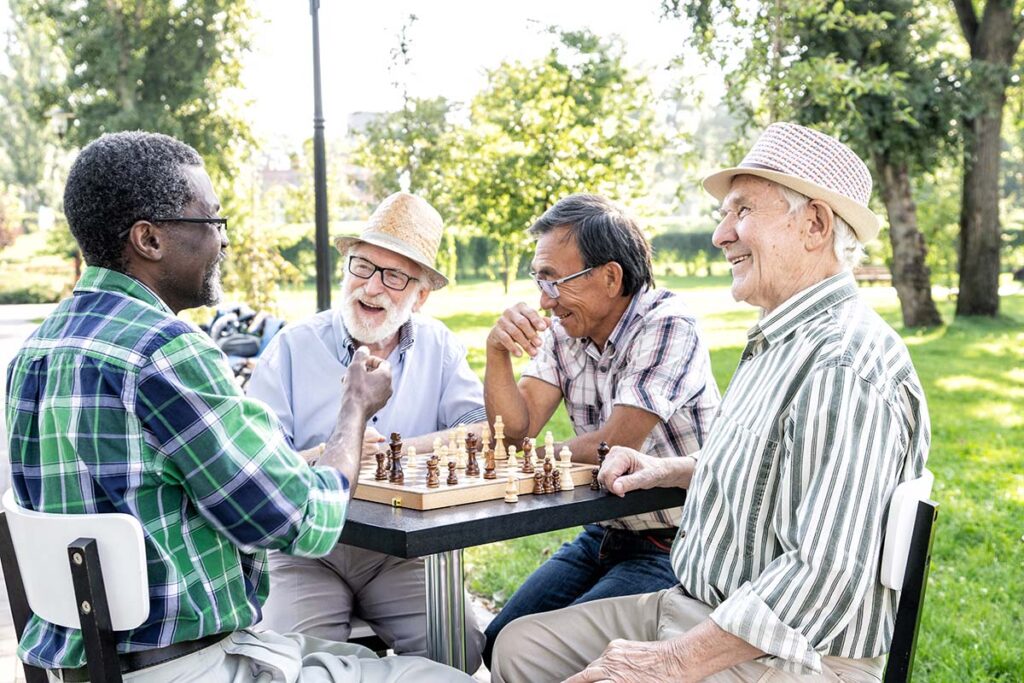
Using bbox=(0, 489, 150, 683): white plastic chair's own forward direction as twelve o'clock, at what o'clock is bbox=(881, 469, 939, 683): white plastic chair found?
bbox=(881, 469, 939, 683): white plastic chair is roughly at 2 o'clock from bbox=(0, 489, 150, 683): white plastic chair.

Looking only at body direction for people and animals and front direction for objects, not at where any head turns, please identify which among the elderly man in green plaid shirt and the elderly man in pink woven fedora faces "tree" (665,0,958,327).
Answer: the elderly man in green plaid shirt

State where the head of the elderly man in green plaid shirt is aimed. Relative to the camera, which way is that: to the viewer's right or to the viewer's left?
to the viewer's right

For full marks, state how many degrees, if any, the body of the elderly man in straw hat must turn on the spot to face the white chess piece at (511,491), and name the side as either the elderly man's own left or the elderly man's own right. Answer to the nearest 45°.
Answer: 0° — they already face it

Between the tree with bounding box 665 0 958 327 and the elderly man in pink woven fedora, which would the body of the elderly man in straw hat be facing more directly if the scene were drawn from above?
the elderly man in pink woven fedora

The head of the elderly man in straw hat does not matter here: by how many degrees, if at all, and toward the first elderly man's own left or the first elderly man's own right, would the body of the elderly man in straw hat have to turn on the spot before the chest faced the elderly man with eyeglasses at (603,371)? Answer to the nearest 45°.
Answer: approximately 45° to the first elderly man's own left

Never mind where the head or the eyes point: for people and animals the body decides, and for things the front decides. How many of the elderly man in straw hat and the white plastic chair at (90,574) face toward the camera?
1

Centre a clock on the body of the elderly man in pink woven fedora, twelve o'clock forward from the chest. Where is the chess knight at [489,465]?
The chess knight is roughly at 1 o'clock from the elderly man in pink woven fedora.

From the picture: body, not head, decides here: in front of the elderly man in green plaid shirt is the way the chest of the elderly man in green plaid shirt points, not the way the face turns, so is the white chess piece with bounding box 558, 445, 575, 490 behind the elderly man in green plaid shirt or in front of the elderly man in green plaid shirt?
in front

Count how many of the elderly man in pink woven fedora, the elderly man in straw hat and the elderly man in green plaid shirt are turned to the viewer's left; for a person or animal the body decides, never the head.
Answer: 1

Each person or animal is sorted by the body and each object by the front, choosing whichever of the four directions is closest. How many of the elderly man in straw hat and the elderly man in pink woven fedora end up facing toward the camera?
1

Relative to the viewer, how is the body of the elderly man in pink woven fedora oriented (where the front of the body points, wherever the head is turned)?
to the viewer's left

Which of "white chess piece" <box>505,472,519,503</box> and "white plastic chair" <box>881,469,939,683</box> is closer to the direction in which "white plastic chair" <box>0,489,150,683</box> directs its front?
the white chess piece

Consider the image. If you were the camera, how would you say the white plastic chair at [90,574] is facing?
facing away from the viewer and to the right of the viewer

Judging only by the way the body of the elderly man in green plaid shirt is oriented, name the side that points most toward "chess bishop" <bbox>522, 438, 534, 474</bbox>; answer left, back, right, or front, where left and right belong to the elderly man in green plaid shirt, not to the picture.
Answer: front

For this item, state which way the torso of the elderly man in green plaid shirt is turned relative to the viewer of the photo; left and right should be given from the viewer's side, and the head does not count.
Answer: facing away from the viewer and to the right of the viewer

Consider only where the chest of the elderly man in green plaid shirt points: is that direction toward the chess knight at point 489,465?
yes

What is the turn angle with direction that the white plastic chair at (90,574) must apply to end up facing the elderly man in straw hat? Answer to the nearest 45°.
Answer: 0° — it already faces them
